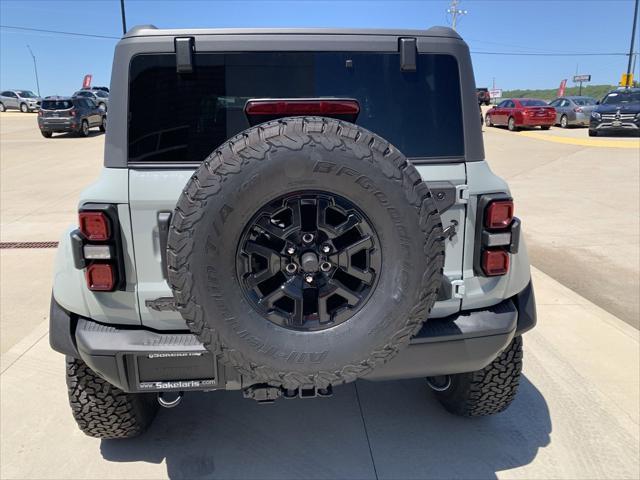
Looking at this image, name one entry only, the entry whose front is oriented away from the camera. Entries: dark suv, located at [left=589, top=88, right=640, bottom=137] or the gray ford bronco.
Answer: the gray ford bronco

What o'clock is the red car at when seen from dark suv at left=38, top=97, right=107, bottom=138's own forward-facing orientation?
The red car is roughly at 2 o'clock from the dark suv.

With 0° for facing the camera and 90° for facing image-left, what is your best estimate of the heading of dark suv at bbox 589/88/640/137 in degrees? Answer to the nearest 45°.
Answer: approximately 45°

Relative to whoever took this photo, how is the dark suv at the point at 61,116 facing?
facing away from the viewer and to the right of the viewer

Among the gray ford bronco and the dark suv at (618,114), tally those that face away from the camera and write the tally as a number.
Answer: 1

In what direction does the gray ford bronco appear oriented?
away from the camera

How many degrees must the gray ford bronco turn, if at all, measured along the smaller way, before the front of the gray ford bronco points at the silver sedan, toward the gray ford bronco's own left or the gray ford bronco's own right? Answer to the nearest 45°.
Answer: approximately 45° to the gray ford bronco's own right

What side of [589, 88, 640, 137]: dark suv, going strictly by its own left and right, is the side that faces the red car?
right
